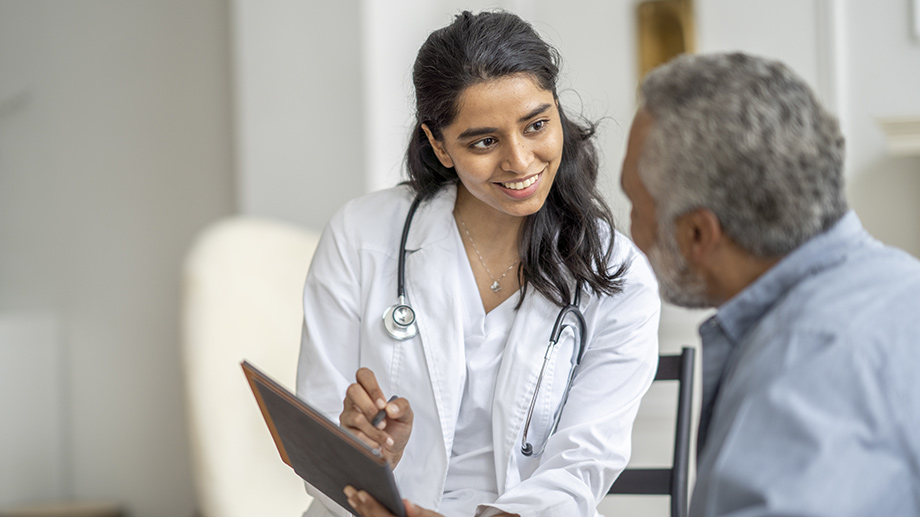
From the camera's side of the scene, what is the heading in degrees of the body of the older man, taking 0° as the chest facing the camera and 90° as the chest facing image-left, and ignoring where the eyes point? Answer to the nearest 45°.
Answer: approximately 135°

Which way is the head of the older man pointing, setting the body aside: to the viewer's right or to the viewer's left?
to the viewer's left

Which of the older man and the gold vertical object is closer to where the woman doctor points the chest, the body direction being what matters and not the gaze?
the older man

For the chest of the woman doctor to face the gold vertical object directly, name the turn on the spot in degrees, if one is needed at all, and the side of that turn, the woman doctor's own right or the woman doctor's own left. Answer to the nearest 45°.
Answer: approximately 180°

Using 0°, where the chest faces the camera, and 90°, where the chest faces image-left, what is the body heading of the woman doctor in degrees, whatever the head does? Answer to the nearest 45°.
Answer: approximately 0°

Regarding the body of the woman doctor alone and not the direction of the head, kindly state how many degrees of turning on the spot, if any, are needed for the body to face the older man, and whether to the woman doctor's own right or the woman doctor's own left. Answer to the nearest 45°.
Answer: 0° — they already face them

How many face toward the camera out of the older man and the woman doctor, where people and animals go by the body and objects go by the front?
1
